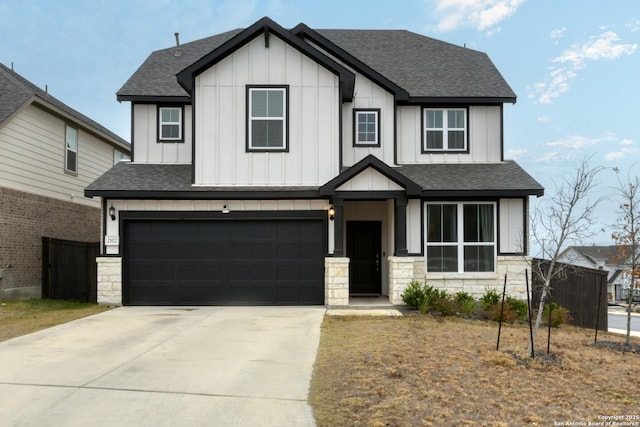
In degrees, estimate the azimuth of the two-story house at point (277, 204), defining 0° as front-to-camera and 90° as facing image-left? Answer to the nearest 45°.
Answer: approximately 0°

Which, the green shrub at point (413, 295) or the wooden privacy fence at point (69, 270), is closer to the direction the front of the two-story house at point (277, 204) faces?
the green shrub

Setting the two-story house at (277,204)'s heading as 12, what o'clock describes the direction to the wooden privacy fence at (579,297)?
The wooden privacy fence is roughly at 9 o'clock from the two-story house.
